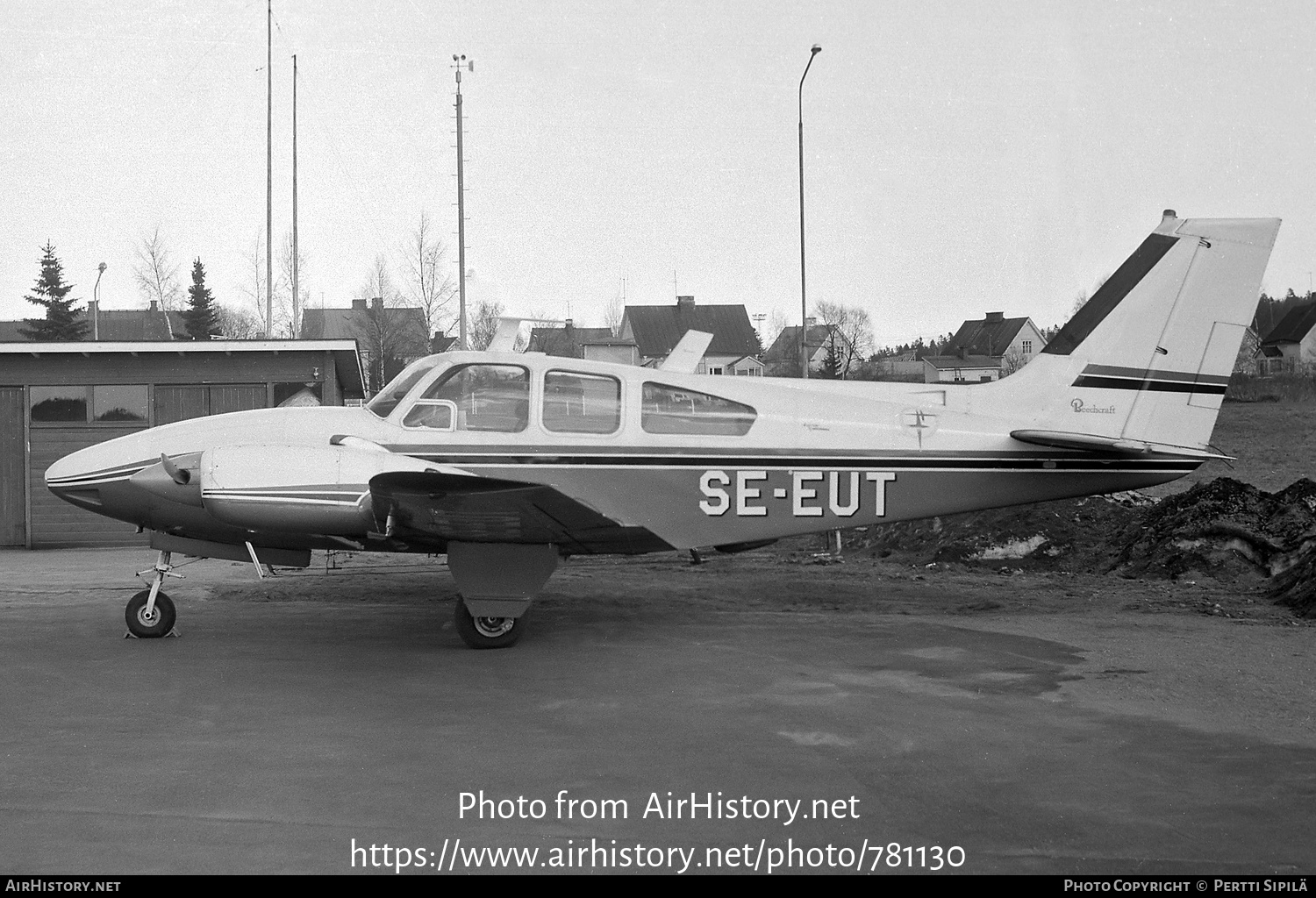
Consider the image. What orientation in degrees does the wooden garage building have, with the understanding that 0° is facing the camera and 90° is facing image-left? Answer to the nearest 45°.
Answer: approximately 0°

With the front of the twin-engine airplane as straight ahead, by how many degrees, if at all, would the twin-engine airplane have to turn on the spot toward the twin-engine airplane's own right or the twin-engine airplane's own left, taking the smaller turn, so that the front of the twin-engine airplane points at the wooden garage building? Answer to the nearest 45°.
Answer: approximately 45° to the twin-engine airplane's own right

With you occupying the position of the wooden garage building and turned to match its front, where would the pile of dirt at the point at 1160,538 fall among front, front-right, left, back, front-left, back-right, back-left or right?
front-left

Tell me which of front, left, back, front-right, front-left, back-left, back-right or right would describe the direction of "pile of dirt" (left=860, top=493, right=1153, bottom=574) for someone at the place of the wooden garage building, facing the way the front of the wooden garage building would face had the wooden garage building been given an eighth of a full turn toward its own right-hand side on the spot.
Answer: left

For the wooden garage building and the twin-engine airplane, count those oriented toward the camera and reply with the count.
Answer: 1

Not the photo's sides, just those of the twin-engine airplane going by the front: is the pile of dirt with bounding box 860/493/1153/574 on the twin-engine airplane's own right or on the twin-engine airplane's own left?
on the twin-engine airplane's own right

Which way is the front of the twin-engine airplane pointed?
to the viewer's left

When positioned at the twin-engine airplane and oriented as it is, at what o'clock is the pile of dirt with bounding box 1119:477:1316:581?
The pile of dirt is roughly at 5 o'clock from the twin-engine airplane.

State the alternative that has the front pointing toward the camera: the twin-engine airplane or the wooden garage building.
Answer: the wooden garage building
